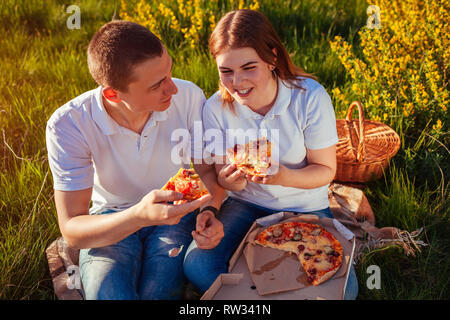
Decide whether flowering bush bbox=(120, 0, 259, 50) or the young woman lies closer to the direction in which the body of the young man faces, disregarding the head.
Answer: the young woman

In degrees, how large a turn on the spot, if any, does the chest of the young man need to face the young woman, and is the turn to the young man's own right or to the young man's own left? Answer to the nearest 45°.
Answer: approximately 45° to the young man's own left

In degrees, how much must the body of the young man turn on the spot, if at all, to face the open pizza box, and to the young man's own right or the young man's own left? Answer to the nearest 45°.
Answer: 0° — they already face it

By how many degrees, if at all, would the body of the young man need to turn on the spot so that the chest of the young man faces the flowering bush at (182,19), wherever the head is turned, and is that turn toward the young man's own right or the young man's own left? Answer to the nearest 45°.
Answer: approximately 135° to the young man's own left

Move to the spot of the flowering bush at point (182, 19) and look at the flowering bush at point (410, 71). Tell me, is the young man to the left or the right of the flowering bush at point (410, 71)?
right

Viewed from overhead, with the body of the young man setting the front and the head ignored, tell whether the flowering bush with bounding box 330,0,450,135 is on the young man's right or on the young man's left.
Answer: on the young man's left

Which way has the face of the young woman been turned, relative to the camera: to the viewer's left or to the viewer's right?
to the viewer's left
